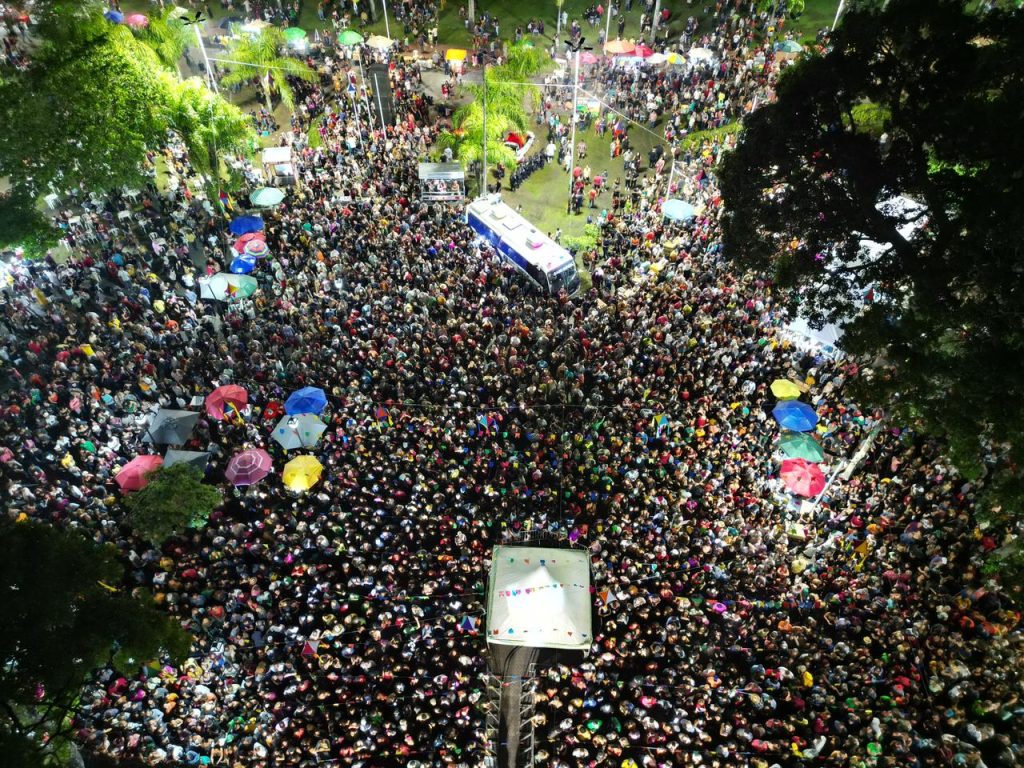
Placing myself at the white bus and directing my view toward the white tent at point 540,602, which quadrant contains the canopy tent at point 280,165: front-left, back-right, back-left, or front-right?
back-right

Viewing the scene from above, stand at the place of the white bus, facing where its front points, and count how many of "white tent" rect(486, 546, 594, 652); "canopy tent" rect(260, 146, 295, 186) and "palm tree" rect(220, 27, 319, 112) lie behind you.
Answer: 2

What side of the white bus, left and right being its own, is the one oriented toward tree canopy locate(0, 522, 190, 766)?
right

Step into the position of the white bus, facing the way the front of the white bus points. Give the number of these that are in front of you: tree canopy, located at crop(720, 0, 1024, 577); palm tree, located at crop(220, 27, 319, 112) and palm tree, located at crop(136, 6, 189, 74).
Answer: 1

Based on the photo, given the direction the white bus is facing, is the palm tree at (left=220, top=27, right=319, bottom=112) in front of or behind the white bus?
behind

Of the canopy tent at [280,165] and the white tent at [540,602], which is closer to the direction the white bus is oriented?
the white tent

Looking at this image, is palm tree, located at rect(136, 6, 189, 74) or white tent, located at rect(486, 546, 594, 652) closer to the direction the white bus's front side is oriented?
the white tent

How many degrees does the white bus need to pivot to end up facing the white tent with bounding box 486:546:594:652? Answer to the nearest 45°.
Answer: approximately 45° to its right

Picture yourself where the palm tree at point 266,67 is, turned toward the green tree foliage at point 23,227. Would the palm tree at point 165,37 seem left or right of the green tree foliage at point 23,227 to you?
right

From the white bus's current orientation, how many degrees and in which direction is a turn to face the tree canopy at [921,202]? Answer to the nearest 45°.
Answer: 0° — it already faces it

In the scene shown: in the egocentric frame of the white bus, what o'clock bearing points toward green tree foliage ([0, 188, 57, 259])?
The green tree foliage is roughly at 4 o'clock from the white bus.

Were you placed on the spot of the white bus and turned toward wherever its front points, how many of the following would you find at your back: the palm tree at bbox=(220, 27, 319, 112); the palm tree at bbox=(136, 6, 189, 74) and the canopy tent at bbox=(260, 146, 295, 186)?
3

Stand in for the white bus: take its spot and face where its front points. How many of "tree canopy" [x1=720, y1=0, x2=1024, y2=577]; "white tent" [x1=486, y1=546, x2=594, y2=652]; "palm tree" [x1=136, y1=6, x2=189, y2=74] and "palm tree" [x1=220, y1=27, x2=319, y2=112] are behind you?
2

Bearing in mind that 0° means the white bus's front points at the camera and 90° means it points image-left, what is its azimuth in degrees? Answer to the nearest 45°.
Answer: approximately 315°

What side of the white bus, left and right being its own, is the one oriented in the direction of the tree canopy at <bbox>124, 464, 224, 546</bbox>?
right

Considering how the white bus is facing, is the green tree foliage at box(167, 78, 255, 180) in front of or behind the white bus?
behind

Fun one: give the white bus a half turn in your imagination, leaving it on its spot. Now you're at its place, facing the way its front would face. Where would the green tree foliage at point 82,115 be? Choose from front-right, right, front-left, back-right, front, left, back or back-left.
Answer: front-left
